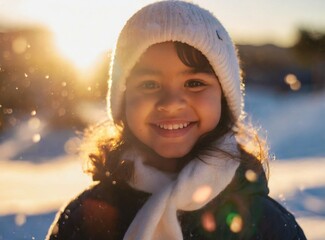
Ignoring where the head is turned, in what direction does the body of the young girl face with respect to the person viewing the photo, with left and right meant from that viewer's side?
facing the viewer
